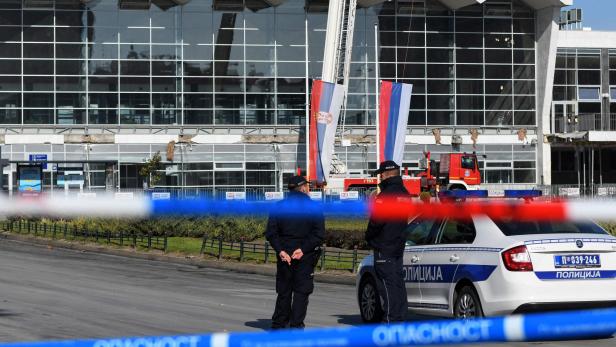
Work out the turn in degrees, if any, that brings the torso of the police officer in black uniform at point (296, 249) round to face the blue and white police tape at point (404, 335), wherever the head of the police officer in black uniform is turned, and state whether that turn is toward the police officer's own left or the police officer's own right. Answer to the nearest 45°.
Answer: approximately 180°

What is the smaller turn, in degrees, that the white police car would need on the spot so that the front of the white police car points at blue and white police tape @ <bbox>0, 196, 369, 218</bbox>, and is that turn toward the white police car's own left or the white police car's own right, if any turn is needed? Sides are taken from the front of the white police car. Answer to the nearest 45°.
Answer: approximately 90° to the white police car's own left

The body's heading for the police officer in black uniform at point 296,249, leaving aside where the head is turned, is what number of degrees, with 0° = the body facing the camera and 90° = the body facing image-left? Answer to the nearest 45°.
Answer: approximately 180°

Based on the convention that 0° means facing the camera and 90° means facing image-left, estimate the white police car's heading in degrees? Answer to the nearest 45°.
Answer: approximately 135°

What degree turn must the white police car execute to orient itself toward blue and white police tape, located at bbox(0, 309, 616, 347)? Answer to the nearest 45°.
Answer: approximately 135° to its left

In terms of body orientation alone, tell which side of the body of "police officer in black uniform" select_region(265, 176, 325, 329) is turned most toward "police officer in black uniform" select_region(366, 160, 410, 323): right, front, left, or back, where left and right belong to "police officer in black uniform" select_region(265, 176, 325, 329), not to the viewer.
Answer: right

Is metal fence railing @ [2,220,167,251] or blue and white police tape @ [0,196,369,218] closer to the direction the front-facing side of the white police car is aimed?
the metal fence railing

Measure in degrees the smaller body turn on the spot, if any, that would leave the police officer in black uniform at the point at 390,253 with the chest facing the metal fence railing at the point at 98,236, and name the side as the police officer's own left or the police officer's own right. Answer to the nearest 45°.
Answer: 0° — they already face it

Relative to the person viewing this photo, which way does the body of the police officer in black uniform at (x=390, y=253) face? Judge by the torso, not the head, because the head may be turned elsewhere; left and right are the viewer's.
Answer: facing away from the viewer and to the left of the viewer
